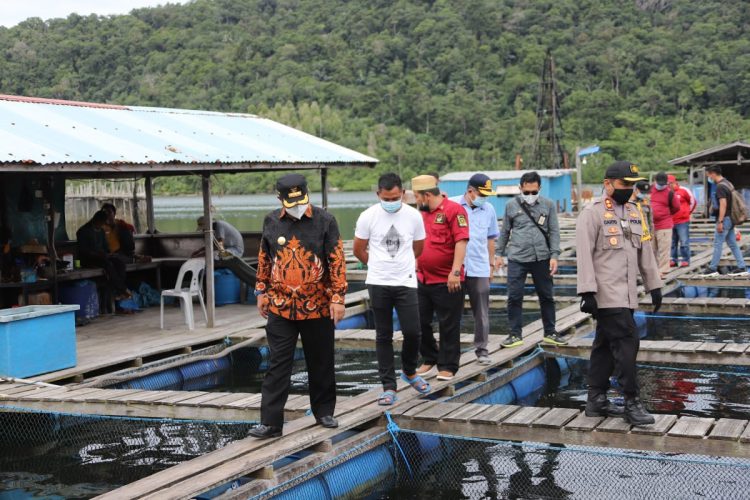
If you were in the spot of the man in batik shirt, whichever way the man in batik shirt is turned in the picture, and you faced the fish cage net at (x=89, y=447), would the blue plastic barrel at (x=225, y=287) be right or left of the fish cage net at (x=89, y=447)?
right

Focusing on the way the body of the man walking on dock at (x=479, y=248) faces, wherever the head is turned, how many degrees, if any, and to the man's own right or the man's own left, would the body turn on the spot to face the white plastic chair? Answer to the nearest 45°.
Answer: approximately 135° to the man's own right

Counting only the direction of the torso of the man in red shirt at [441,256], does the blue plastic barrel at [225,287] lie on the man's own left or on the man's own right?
on the man's own right

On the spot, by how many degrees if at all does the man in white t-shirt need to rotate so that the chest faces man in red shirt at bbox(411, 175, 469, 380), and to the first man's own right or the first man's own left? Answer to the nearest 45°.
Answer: approximately 135° to the first man's own left

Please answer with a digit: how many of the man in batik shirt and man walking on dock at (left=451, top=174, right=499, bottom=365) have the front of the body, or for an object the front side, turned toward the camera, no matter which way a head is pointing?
2

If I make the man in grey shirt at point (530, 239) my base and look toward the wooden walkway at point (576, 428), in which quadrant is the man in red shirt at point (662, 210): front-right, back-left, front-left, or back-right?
back-left

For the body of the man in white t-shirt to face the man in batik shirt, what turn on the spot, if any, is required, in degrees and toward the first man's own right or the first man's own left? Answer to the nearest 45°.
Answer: approximately 45° to the first man's own right
